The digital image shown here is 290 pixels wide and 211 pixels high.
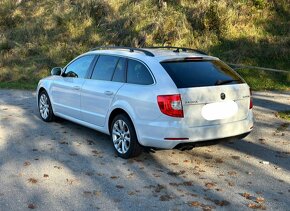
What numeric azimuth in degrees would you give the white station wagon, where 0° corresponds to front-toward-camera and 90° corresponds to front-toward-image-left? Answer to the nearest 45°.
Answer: approximately 135°
